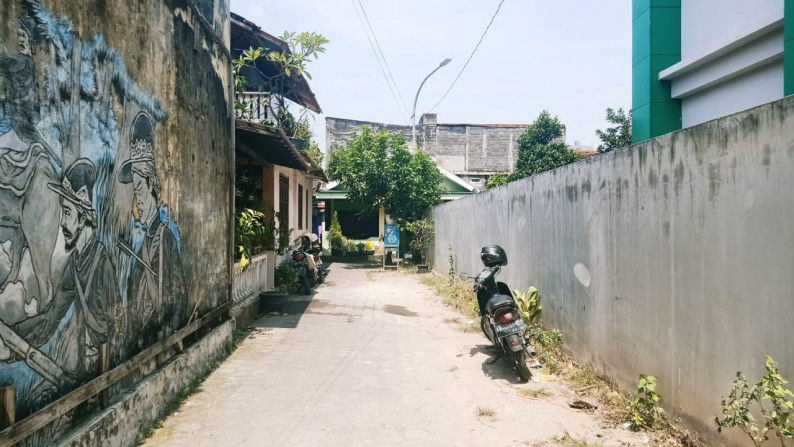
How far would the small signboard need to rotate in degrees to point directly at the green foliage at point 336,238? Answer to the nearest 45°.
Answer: approximately 135° to its right

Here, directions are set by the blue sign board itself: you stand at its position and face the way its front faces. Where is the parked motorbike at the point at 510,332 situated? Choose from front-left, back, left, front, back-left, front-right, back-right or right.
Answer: front

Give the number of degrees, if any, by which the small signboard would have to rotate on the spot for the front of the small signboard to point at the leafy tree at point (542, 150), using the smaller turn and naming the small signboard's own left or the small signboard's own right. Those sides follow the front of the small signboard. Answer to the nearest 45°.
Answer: approximately 135° to the small signboard's own left

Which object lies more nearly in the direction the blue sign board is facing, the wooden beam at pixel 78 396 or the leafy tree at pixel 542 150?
the wooden beam

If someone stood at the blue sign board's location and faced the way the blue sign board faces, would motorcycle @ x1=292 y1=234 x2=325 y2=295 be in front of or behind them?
in front

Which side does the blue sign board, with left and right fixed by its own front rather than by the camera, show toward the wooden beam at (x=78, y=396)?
front

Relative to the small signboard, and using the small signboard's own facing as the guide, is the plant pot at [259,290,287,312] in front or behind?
in front

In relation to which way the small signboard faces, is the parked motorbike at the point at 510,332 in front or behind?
in front

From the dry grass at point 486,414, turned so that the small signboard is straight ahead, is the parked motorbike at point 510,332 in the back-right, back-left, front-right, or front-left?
front-right

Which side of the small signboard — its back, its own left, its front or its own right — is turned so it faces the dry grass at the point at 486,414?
front

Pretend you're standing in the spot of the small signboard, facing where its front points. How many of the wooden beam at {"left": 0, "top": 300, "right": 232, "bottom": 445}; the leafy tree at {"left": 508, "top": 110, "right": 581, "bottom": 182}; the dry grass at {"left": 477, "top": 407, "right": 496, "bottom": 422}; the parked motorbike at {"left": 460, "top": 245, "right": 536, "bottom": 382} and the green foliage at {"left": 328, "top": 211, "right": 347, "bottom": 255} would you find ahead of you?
3

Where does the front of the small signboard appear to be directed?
toward the camera

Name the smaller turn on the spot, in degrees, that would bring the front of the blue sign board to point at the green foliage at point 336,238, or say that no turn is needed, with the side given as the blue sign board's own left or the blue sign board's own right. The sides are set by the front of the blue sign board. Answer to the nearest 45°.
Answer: approximately 135° to the blue sign board's own right
